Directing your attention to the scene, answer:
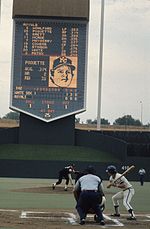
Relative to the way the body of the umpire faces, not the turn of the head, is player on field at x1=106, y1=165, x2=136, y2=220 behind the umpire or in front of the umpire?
in front

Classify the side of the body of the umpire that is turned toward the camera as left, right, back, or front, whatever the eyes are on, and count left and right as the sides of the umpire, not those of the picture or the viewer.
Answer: back
